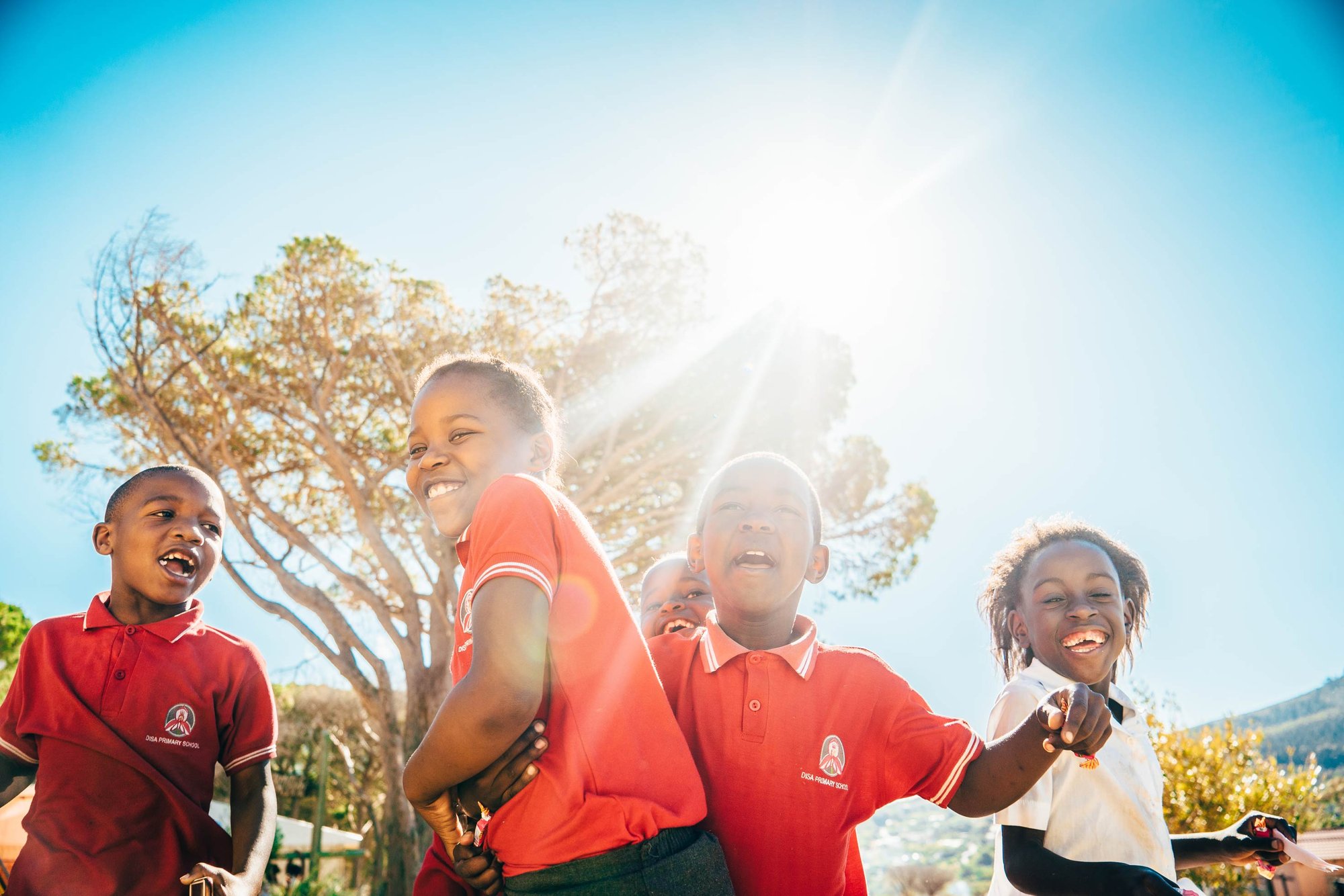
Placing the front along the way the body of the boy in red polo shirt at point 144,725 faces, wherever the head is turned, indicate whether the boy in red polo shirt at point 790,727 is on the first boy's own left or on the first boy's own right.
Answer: on the first boy's own left

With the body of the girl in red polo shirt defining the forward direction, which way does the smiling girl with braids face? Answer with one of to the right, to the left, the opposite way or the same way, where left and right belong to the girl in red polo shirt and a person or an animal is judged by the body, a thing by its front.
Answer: to the left

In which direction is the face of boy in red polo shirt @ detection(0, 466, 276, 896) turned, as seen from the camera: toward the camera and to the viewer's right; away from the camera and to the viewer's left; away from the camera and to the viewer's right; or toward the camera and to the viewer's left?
toward the camera and to the viewer's right

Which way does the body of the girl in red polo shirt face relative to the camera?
to the viewer's left

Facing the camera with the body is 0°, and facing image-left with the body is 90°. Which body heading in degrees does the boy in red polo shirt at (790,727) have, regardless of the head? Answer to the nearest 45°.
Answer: approximately 0°

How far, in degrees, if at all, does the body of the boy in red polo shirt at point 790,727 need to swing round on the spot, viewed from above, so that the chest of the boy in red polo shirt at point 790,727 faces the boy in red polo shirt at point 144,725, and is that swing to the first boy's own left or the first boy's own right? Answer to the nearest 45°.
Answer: approximately 90° to the first boy's own right

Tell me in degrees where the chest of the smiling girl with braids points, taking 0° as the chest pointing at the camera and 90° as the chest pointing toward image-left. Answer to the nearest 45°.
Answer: approximately 315°

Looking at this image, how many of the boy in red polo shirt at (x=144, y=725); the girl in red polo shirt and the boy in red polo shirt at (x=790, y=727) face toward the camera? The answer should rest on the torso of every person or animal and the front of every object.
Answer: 2

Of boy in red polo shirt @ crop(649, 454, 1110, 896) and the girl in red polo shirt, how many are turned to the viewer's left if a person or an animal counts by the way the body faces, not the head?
1

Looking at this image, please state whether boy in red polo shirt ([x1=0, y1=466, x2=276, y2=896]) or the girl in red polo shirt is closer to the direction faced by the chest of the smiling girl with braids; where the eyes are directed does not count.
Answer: the girl in red polo shirt
